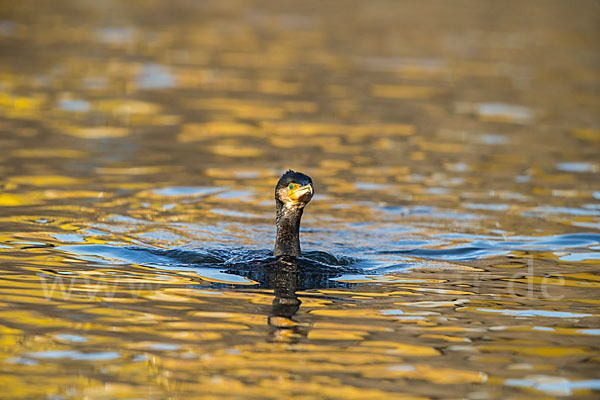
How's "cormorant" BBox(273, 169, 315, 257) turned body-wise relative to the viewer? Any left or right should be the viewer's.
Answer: facing the viewer and to the right of the viewer
